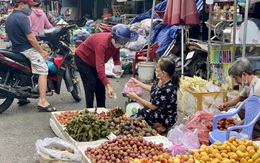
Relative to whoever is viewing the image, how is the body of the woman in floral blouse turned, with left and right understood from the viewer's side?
facing to the left of the viewer

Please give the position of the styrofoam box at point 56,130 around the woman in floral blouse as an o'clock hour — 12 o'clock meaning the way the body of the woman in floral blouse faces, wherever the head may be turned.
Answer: The styrofoam box is roughly at 12 o'clock from the woman in floral blouse.

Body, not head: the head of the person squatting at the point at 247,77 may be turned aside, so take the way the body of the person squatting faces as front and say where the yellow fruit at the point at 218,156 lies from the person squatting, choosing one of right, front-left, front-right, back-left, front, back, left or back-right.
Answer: left

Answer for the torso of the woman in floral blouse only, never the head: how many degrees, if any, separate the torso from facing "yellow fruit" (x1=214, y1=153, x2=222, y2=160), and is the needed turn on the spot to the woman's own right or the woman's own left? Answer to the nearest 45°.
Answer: approximately 90° to the woman's own left

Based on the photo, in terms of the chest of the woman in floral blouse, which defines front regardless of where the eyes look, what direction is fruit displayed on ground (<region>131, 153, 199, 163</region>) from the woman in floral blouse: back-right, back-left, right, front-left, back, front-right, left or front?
left

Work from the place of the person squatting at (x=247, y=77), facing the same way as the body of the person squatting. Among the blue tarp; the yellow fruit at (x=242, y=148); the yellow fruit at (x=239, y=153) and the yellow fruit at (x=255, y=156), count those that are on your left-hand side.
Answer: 3

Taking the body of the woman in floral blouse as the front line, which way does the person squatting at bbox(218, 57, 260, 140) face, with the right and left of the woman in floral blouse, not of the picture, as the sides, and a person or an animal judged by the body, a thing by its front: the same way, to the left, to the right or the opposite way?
the same way

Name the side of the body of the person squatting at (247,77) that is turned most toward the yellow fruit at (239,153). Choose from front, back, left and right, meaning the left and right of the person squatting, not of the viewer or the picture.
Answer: left

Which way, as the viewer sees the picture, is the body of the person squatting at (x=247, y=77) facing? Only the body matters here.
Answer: to the viewer's left

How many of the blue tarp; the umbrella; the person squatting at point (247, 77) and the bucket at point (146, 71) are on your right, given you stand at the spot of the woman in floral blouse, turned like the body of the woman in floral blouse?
3

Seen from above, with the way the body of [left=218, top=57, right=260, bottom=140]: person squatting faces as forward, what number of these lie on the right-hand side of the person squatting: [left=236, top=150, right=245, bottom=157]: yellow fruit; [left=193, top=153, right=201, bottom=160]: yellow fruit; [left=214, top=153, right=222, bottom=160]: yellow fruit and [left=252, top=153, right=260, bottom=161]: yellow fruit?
0

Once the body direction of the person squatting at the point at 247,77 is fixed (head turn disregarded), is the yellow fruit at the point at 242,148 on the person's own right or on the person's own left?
on the person's own left

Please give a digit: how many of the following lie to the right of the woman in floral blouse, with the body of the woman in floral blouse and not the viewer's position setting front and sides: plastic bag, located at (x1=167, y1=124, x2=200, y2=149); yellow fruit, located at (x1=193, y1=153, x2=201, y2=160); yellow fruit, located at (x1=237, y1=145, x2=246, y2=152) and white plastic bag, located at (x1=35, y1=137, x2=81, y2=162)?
0

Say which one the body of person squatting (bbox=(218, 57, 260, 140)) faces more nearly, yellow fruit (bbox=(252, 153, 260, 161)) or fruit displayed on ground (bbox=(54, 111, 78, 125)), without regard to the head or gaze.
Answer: the fruit displayed on ground

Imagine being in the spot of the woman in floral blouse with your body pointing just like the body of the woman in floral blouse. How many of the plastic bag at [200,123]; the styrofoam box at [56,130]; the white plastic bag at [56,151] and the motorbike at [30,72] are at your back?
1

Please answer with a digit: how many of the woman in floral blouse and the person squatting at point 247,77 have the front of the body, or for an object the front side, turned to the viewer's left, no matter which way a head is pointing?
2

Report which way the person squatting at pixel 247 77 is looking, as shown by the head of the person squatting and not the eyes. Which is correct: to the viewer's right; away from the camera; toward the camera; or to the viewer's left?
to the viewer's left

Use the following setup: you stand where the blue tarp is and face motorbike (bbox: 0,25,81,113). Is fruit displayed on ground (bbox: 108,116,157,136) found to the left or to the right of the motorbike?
left

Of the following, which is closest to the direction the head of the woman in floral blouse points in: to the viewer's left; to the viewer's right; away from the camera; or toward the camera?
to the viewer's left
